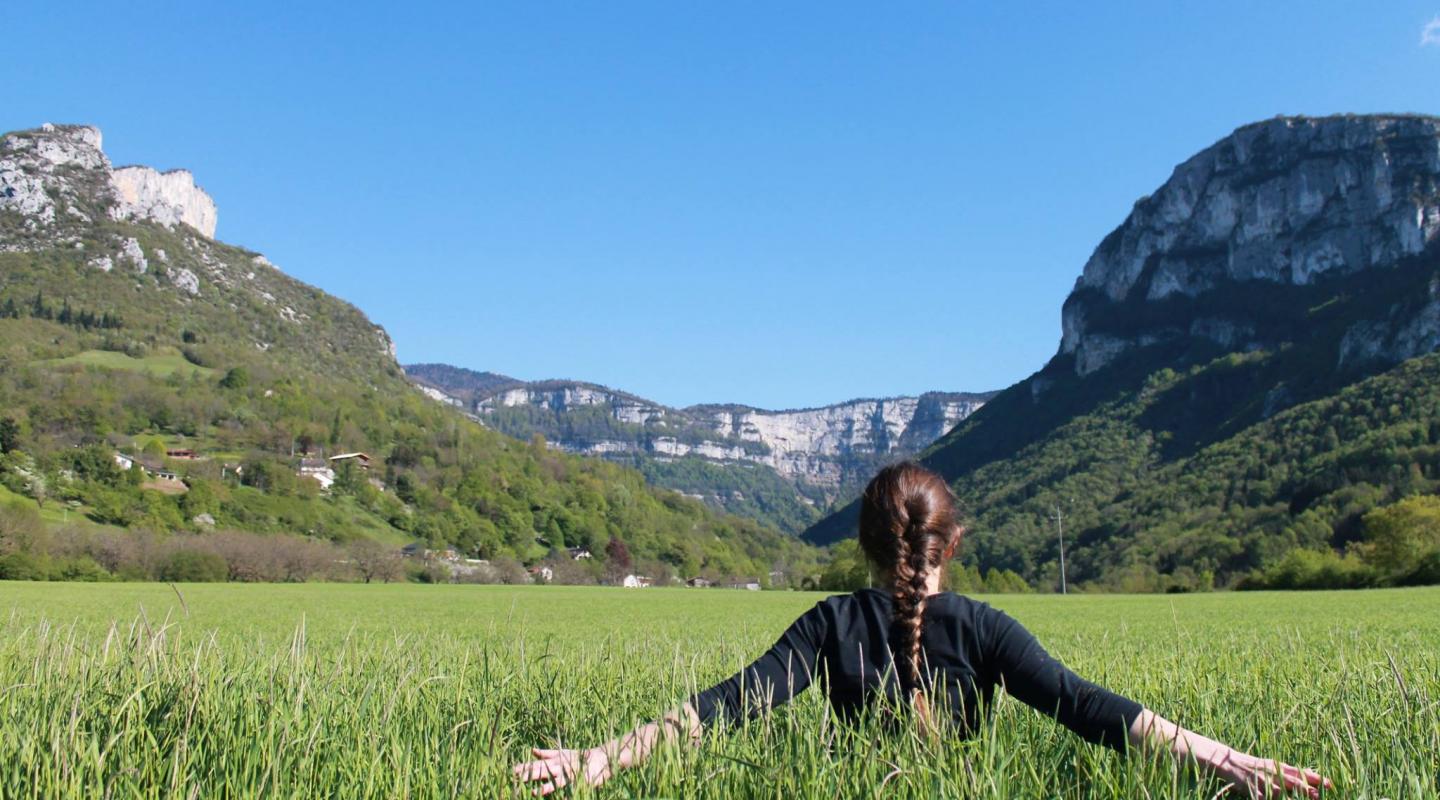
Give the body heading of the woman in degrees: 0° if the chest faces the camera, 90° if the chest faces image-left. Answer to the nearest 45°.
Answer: approximately 180°

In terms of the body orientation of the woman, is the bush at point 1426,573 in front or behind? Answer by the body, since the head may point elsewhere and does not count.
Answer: in front

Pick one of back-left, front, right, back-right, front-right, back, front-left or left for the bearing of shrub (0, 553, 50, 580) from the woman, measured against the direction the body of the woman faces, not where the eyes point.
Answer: front-left
